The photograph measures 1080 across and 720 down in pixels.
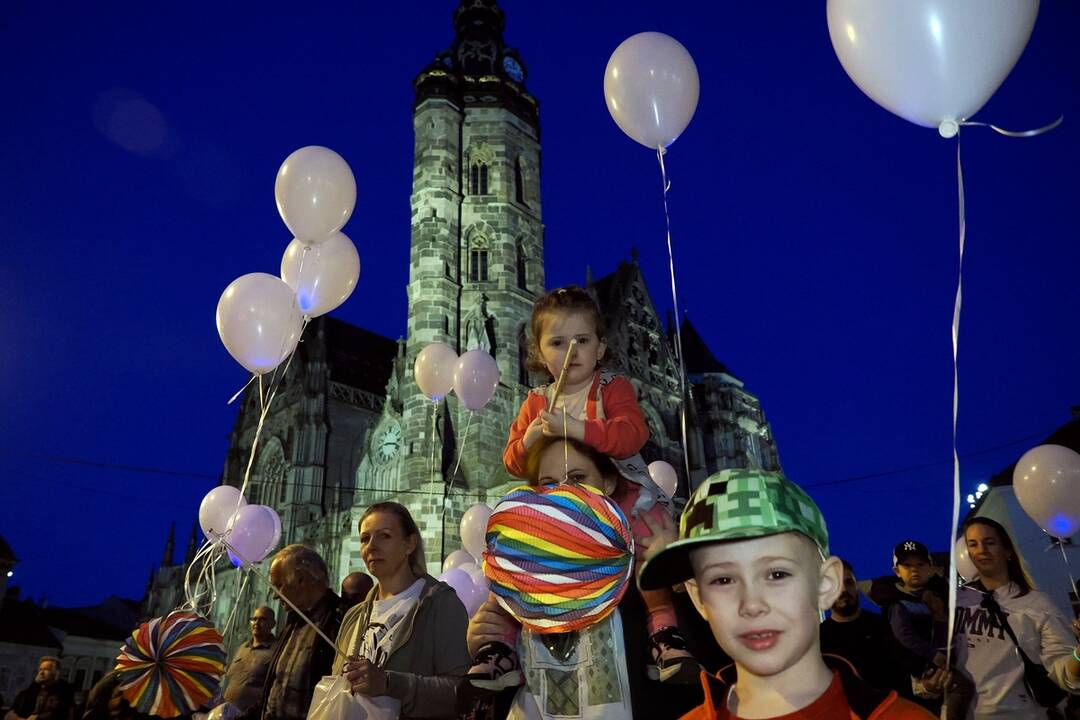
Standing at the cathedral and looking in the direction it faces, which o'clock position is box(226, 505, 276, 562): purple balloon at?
The purple balloon is roughly at 2 o'clock from the cathedral.

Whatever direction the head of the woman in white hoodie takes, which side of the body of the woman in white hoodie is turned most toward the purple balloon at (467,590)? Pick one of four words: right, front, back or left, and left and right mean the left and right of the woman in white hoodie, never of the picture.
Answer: right

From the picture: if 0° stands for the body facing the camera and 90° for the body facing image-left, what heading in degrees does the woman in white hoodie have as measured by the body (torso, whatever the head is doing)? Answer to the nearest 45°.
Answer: approximately 45°

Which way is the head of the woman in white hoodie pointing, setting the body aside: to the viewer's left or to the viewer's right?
to the viewer's left

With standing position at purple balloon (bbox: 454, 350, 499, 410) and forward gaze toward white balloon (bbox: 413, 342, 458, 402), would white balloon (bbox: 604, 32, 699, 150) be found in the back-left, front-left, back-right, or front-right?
back-left

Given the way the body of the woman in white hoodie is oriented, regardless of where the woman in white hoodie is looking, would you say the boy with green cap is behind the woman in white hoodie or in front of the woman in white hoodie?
in front

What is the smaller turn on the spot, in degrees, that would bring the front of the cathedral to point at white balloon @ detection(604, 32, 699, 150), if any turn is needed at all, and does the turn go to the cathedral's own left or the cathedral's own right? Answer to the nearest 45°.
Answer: approximately 45° to the cathedral's own right

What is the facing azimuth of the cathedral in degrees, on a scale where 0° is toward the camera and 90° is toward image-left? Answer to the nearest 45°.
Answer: approximately 315°

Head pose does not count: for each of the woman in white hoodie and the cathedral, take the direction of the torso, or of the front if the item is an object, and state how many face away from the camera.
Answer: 0

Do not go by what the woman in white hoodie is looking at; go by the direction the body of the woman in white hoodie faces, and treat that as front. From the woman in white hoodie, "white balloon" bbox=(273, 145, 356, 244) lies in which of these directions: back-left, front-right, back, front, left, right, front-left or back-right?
front-right
